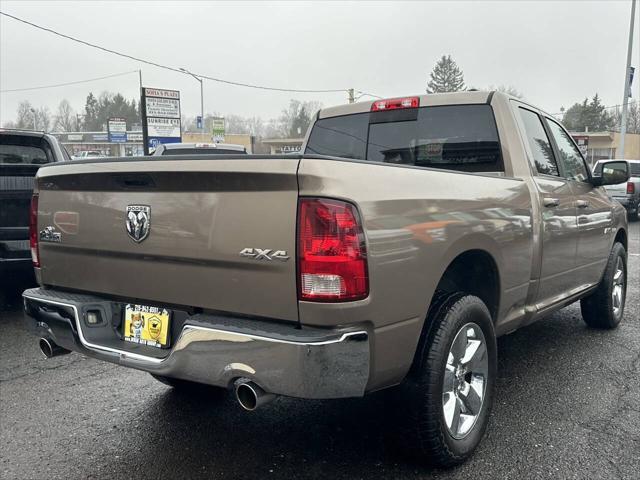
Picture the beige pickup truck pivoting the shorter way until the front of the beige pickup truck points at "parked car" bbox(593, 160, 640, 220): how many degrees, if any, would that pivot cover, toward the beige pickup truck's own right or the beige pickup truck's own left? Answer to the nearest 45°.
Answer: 0° — it already faces it

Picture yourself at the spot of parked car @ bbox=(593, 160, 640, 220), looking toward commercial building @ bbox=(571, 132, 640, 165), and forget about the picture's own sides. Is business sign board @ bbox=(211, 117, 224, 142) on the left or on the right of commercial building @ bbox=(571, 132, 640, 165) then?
left

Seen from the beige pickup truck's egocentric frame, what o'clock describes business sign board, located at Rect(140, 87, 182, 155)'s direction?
The business sign board is roughly at 10 o'clock from the beige pickup truck.

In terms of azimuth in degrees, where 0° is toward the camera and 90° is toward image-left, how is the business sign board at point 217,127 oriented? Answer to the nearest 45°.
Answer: approximately 0°

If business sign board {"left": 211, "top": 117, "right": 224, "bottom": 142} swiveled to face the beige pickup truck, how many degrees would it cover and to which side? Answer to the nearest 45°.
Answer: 0° — it already faces it

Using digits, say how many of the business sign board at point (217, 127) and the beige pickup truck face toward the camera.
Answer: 1

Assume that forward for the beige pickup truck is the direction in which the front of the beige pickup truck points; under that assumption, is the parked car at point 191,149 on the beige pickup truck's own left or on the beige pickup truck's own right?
on the beige pickup truck's own left

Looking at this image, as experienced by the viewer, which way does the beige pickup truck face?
facing away from the viewer and to the right of the viewer
